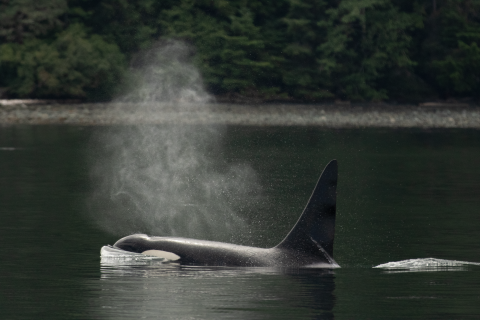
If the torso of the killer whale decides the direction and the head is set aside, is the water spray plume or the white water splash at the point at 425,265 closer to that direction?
the water spray plume

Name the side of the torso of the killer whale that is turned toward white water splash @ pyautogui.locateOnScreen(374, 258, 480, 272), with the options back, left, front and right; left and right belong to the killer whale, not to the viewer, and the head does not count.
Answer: back

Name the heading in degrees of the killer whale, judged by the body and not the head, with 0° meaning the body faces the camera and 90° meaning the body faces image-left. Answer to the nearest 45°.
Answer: approximately 90°
